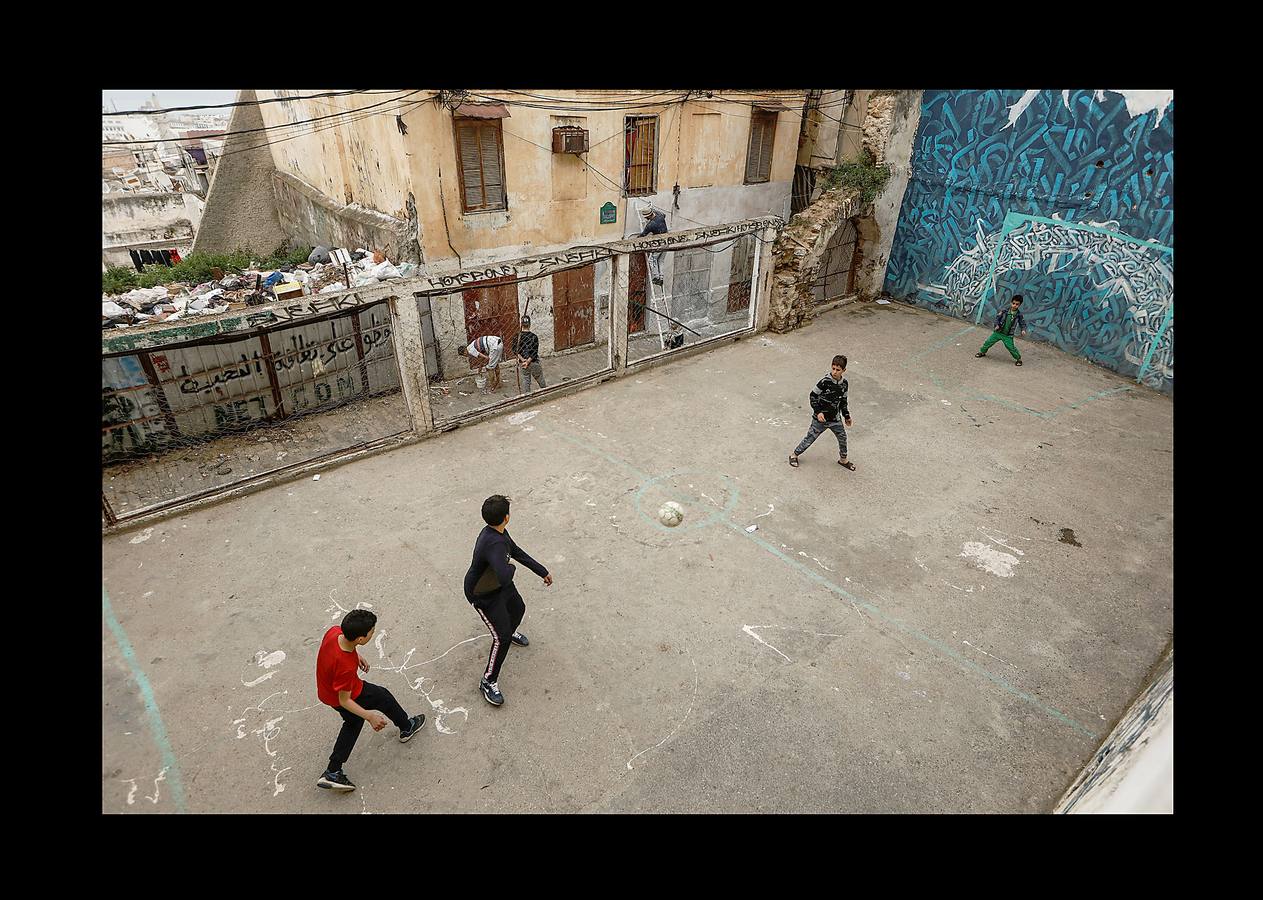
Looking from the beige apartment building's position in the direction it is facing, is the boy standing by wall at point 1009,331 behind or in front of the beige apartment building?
in front

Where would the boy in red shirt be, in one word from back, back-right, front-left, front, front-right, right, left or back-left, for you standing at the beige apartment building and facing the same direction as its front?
front-right

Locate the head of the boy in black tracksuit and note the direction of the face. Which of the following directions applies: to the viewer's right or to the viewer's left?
to the viewer's right

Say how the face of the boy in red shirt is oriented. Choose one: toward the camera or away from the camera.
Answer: away from the camera

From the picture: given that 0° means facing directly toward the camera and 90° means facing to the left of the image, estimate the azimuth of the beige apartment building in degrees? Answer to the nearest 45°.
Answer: approximately 315°

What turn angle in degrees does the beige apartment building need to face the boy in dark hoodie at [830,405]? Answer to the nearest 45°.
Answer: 0° — it already faces them

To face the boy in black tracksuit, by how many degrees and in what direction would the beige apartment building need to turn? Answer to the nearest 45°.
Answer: approximately 45° to its right

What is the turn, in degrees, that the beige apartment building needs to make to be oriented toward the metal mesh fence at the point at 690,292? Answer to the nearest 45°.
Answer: approximately 45° to its left
